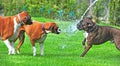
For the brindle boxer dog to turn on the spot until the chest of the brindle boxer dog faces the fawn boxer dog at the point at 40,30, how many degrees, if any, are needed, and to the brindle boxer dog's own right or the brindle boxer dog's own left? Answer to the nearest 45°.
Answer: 0° — it already faces it

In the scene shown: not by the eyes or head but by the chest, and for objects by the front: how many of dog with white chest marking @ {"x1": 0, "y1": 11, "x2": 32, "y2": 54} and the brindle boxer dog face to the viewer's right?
1

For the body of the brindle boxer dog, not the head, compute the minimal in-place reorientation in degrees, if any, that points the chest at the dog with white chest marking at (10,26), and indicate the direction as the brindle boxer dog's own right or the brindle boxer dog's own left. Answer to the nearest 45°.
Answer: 0° — it already faces it

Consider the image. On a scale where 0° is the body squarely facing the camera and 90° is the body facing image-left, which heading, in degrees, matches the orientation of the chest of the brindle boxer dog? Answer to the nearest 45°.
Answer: approximately 90°

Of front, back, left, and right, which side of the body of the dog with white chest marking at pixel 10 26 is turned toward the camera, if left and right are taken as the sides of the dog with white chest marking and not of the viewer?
right

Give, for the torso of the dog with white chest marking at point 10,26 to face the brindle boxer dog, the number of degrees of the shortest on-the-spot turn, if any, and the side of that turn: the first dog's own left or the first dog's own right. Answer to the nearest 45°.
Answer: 0° — it already faces it

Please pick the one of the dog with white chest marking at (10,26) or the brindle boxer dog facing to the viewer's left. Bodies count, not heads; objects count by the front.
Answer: the brindle boxer dog
